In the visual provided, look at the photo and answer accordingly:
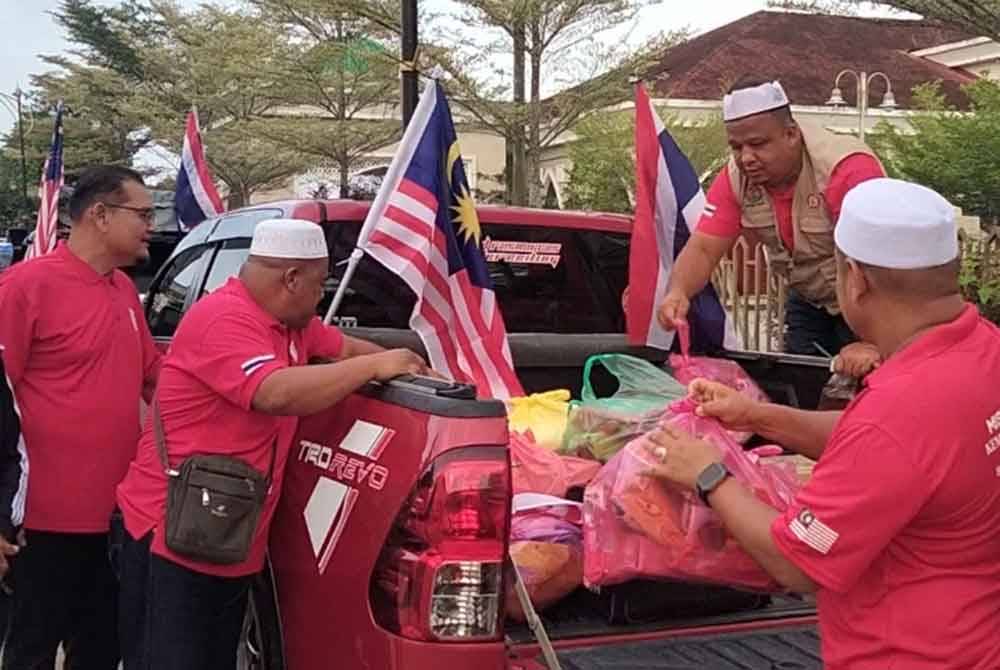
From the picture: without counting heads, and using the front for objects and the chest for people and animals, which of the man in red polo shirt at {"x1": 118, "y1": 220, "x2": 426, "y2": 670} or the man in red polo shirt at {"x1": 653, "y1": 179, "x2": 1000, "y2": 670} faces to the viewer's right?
the man in red polo shirt at {"x1": 118, "y1": 220, "x2": 426, "y2": 670}

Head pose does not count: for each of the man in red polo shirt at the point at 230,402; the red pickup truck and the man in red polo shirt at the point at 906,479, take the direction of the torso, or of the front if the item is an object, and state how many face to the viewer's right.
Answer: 1

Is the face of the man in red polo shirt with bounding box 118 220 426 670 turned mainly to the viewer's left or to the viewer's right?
to the viewer's right

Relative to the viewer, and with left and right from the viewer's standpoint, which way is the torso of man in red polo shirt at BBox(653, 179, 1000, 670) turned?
facing away from the viewer and to the left of the viewer

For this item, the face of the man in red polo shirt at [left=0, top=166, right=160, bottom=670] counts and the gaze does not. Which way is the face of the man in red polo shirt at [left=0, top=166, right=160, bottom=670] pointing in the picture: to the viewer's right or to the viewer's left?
to the viewer's right

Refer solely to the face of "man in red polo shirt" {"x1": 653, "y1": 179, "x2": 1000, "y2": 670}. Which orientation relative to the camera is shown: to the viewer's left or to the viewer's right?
to the viewer's left

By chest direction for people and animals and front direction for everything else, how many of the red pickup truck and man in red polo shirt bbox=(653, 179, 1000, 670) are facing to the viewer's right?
0

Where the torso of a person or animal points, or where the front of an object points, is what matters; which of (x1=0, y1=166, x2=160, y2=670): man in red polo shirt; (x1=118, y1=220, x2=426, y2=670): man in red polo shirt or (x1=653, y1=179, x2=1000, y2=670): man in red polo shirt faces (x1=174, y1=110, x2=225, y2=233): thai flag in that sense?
(x1=653, y1=179, x2=1000, y2=670): man in red polo shirt

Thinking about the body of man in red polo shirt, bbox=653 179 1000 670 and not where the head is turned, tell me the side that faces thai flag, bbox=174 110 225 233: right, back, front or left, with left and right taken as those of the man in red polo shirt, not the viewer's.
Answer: front

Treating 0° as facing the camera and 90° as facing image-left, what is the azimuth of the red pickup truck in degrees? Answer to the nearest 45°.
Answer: approximately 135°

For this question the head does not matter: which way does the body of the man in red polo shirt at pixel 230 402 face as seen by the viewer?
to the viewer's right

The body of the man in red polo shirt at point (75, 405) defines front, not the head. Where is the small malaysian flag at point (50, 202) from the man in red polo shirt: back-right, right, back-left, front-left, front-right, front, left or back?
back-left

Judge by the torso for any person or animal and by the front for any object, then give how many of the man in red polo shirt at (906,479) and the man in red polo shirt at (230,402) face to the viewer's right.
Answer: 1
